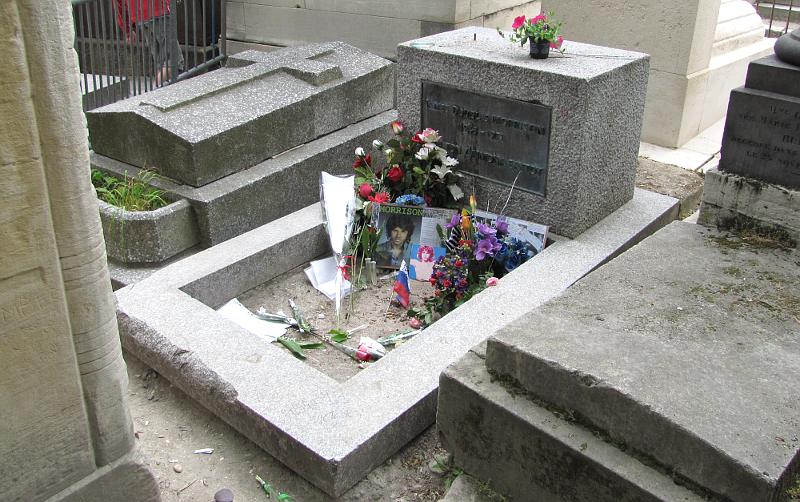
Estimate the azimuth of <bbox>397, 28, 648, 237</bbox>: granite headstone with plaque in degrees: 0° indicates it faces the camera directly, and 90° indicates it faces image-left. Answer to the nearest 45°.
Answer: approximately 45°

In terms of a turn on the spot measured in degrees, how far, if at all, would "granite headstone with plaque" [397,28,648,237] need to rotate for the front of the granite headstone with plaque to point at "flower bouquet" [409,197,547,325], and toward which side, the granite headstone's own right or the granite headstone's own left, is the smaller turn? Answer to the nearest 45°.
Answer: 0° — it already faces it

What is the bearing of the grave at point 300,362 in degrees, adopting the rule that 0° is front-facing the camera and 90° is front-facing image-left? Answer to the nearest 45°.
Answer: approximately 45°

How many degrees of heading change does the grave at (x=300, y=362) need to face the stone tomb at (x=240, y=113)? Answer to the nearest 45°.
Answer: approximately 135° to its right

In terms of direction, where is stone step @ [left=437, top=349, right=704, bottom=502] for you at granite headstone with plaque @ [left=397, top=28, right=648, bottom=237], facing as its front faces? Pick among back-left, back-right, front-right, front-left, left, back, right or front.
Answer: front-left

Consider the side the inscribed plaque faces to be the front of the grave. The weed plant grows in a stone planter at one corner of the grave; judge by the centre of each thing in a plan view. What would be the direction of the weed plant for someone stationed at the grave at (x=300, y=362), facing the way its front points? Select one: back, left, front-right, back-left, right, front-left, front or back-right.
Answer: right

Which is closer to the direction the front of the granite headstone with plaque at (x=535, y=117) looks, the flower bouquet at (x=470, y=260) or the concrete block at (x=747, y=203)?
the flower bouquet

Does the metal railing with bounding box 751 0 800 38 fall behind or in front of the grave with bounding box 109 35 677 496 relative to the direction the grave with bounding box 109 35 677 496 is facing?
behind

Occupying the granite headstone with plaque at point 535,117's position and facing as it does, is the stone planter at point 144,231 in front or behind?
in front

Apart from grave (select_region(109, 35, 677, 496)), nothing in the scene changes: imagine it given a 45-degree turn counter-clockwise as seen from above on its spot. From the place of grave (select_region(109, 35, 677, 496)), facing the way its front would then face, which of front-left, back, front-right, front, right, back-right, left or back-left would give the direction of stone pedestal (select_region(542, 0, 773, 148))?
back-left
